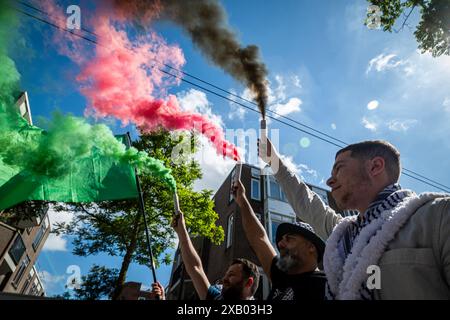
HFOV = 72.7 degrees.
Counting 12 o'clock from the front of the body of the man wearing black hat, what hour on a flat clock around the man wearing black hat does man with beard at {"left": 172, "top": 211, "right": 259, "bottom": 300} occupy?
The man with beard is roughly at 3 o'clock from the man wearing black hat.

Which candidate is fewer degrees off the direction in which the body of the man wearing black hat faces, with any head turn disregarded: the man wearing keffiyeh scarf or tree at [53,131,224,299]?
the man wearing keffiyeh scarf

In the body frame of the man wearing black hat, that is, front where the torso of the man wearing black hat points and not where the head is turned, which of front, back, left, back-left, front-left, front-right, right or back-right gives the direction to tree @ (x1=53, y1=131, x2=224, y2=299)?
right

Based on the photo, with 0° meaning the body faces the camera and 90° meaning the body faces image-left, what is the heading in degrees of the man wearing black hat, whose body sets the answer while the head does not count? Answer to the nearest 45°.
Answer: approximately 45°

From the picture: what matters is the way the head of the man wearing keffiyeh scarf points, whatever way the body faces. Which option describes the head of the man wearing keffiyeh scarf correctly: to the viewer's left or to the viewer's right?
to the viewer's left

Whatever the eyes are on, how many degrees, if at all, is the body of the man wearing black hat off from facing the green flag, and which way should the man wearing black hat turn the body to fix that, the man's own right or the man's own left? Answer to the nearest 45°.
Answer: approximately 45° to the man's own right
